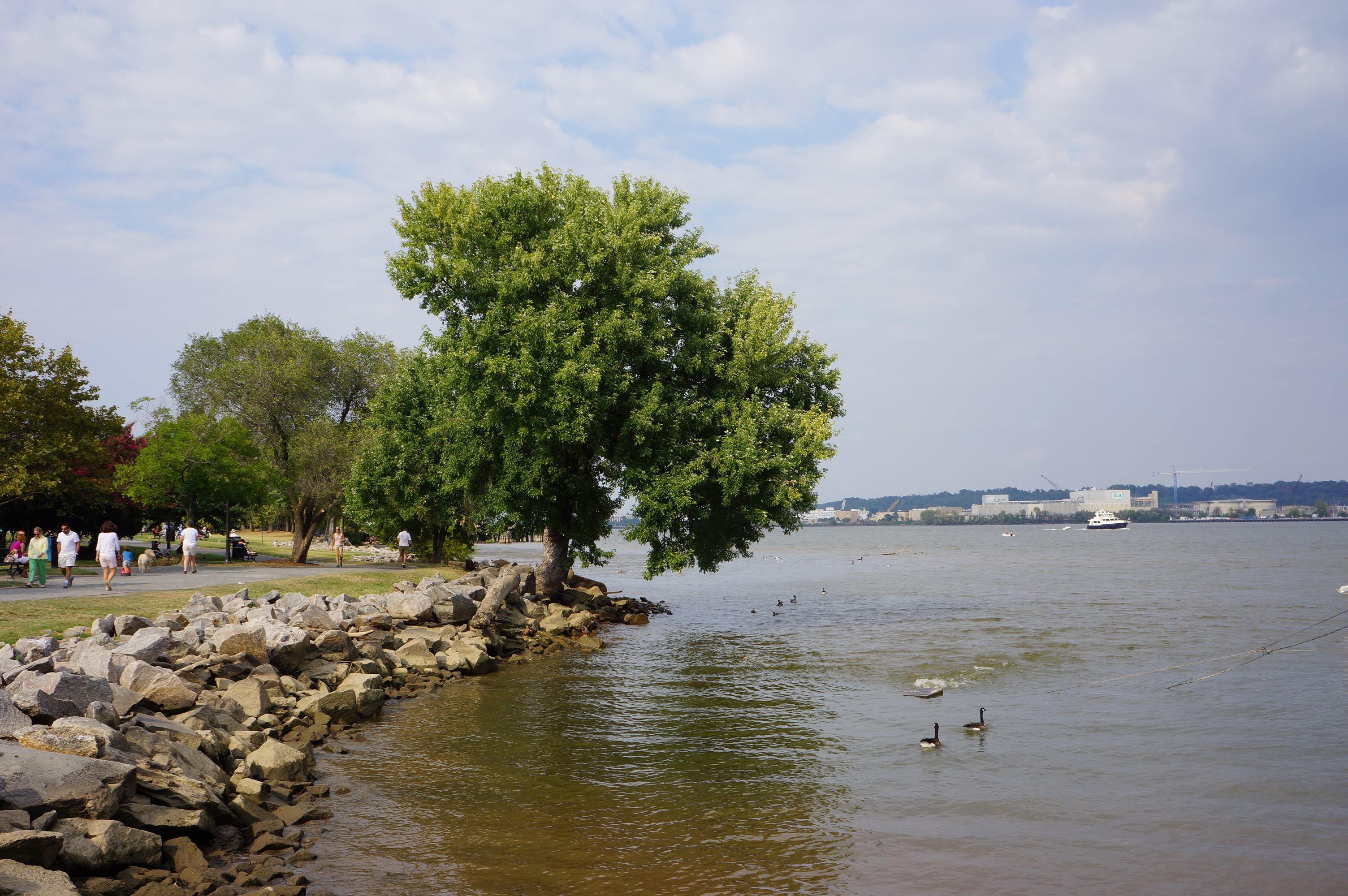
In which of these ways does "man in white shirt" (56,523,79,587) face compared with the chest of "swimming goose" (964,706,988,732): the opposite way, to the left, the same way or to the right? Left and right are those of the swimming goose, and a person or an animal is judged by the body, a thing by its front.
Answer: to the right

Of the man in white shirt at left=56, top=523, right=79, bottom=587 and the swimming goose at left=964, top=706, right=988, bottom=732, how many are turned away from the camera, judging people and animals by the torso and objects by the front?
0

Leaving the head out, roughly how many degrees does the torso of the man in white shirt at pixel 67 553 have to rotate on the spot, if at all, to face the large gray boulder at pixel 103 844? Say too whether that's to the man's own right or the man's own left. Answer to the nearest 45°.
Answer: approximately 45° to the man's own left

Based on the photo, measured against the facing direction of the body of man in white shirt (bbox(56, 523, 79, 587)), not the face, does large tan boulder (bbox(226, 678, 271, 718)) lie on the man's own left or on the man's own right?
on the man's own left

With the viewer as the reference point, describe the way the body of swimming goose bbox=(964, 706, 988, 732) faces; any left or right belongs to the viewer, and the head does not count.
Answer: facing to the right of the viewer

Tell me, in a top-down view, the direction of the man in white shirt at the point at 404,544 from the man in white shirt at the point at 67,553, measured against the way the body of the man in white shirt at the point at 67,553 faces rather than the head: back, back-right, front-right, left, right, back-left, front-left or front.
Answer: back

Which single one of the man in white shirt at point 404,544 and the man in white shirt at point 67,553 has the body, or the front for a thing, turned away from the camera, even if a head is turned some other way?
the man in white shirt at point 404,544

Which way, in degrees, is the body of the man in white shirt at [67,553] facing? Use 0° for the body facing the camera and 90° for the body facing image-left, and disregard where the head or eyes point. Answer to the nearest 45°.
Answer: approximately 45°

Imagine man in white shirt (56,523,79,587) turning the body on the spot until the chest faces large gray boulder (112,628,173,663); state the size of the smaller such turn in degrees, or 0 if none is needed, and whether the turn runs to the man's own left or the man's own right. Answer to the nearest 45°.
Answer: approximately 45° to the man's own left

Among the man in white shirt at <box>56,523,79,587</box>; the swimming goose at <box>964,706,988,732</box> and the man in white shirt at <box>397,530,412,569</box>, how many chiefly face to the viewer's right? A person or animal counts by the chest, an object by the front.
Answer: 1

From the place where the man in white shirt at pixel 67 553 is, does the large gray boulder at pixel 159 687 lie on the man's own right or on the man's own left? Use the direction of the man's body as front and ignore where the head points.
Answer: on the man's own left

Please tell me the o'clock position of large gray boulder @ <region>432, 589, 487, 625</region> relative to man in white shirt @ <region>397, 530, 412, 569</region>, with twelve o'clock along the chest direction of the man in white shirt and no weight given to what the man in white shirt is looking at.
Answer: The large gray boulder is roughly at 6 o'clock from the man in white shirt.

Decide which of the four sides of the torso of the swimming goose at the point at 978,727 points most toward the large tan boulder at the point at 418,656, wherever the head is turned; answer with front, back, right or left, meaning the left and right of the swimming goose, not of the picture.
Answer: back

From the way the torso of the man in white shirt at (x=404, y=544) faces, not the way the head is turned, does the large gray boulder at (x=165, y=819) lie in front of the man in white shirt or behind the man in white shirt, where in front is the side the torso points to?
behind

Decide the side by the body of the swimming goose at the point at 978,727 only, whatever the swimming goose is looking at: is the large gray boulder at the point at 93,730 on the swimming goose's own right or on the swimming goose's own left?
on the swimming goose's own right

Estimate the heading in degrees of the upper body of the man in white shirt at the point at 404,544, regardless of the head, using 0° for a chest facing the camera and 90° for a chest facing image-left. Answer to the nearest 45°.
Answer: approximately 180°
